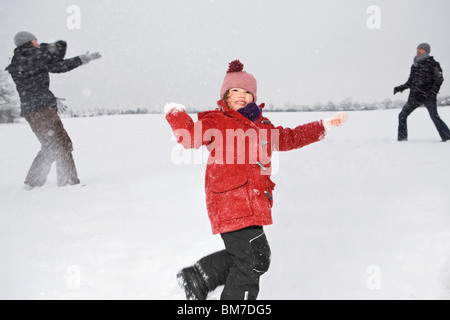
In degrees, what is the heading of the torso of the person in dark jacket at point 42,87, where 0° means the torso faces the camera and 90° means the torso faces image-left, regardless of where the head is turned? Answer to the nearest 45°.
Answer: approximately 270°

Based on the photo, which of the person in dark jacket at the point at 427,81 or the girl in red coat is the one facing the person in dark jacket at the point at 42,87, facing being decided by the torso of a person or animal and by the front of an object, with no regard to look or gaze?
the person in dark jacket at the point at 427,81

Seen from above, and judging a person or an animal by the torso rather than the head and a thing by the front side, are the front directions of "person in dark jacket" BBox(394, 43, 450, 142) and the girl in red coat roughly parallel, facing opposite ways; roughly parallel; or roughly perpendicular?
roughly perpendicular

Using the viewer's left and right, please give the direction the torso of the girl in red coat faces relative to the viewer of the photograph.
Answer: facing the viewer and to the right of the viewer

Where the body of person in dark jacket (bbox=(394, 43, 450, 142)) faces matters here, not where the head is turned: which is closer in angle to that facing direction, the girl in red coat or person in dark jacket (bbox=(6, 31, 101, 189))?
the person in dark jacket

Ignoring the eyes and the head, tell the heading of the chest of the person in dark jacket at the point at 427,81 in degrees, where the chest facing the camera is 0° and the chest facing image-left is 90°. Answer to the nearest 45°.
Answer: approximately 45°

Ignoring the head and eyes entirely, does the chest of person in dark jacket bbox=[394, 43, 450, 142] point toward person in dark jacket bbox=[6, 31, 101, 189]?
yes

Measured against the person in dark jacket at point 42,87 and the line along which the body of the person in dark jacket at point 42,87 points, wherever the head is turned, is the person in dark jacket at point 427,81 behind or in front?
in front

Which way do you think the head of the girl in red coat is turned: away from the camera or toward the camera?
toward the camera

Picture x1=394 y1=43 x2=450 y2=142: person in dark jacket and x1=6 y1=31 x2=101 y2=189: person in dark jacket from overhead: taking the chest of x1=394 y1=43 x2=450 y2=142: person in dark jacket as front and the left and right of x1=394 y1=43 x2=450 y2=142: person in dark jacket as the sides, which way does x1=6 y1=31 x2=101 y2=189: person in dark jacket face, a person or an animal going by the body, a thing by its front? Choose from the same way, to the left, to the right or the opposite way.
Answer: the opposite way

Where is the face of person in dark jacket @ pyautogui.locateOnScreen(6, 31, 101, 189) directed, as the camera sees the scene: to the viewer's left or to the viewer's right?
to the viewer's right

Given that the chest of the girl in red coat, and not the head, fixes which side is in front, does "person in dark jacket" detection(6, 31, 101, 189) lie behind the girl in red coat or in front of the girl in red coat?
behind

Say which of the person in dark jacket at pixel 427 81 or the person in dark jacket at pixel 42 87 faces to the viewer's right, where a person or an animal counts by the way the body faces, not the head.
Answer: the person in dark jacket at pixel 42 87

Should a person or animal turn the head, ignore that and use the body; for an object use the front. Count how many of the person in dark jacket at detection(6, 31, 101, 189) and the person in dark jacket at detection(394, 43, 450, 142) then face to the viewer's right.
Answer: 1

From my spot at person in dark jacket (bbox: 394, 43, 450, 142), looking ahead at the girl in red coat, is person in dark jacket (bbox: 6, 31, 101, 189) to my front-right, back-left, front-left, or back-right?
front-right

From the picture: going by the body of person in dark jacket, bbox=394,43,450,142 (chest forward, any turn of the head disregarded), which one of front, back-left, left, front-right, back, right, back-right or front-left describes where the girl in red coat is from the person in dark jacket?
front-left
